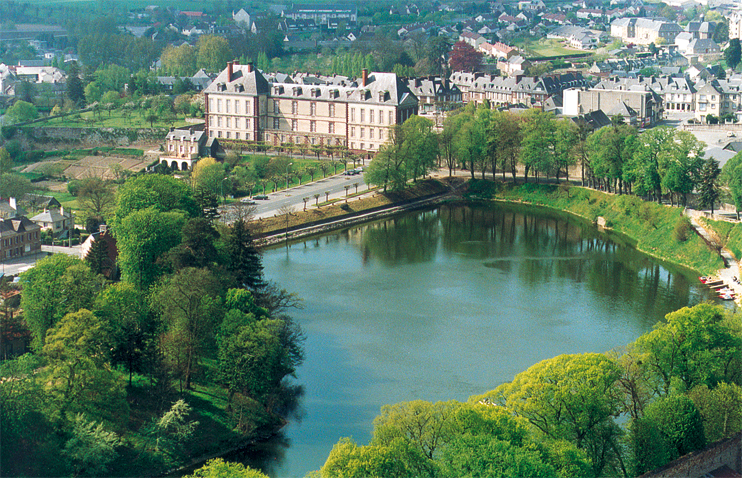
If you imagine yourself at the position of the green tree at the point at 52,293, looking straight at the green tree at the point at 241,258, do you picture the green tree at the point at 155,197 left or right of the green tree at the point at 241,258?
left

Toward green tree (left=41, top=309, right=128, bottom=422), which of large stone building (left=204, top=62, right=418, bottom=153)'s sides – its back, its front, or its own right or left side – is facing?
front

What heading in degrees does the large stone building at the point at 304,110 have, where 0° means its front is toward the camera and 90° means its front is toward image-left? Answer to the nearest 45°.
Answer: approximately 0°

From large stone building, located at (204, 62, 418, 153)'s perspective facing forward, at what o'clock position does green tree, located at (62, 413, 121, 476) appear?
The green tree is roughly at 12 o'clock from the large stone building.

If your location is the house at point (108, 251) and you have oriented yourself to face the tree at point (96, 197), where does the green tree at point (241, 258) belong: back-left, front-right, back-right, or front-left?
back-right

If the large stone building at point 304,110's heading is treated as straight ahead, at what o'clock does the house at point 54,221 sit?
The house is roughly at 1 o'clock from the large stone building.

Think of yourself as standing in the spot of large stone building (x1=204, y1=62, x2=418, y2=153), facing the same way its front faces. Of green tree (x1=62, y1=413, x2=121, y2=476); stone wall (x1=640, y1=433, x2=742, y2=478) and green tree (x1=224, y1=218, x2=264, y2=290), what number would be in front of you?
3

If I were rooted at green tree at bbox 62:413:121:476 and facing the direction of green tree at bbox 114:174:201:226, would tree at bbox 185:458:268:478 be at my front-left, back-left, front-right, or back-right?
back-right

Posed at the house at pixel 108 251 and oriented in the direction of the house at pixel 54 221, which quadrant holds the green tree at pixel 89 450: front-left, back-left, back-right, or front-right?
back-left

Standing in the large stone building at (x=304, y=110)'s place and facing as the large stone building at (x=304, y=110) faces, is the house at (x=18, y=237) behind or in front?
in front

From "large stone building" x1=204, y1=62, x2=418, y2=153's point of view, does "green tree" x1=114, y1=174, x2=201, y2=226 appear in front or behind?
in front

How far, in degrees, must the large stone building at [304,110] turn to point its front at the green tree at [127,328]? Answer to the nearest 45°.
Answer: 0° — it already faces it

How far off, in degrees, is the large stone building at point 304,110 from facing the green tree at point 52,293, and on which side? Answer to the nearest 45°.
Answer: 0° — it already faces it

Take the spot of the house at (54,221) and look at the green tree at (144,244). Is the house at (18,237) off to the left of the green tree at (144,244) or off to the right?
right

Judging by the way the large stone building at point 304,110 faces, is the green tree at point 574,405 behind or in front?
in front
